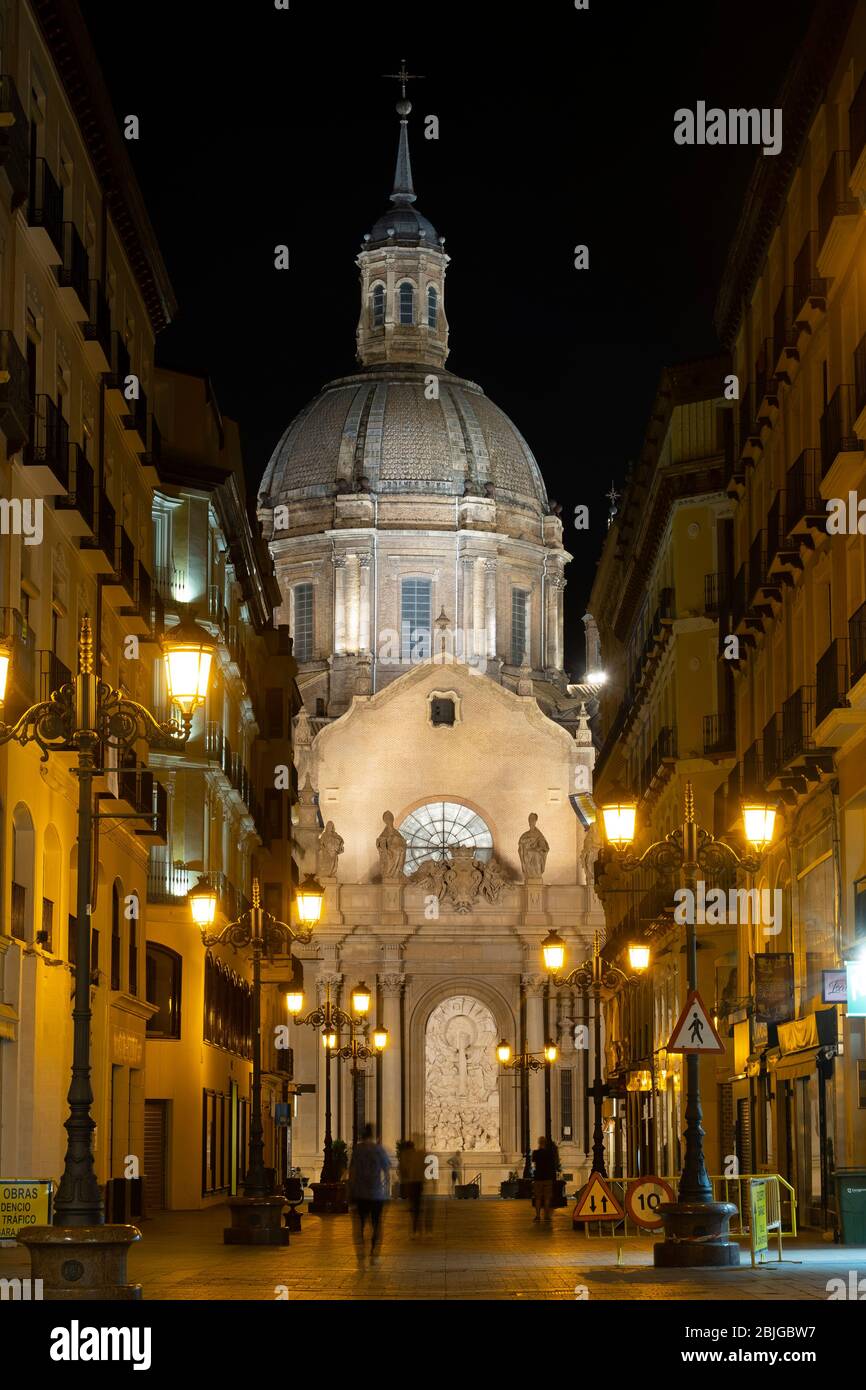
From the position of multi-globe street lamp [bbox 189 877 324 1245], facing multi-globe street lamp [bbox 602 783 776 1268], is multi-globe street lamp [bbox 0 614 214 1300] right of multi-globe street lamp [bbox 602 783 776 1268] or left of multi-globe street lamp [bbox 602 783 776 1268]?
right

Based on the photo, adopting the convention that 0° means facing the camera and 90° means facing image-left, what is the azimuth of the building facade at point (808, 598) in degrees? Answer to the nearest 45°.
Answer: approximately 90°

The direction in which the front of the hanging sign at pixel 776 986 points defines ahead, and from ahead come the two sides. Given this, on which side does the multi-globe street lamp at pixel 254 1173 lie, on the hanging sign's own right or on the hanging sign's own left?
on the hanging sign's own right

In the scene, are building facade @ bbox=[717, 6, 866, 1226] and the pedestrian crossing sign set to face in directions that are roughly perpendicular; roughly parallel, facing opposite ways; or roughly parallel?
roughly perpendicular

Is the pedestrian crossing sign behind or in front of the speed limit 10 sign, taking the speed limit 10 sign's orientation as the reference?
in front

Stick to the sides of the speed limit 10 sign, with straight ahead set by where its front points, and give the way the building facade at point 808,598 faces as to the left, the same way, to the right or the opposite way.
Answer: to the right

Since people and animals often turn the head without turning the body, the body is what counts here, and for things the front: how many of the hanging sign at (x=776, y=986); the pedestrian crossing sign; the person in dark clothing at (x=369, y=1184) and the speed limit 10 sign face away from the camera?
1

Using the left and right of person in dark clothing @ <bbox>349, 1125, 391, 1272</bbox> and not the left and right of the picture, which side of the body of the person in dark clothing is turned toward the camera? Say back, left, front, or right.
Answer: back

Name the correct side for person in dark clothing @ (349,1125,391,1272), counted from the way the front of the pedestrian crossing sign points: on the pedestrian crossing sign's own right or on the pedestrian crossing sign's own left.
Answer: on the pedestrian crossing sign's own right
